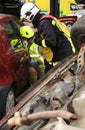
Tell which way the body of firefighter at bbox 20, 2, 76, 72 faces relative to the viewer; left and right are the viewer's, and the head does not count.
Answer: facing to the left of the viewer

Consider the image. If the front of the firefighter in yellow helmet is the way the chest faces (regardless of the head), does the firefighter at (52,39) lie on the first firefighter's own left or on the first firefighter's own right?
on the first firefighter's own left

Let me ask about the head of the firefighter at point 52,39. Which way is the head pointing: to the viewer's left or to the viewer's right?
to the viewer's left
